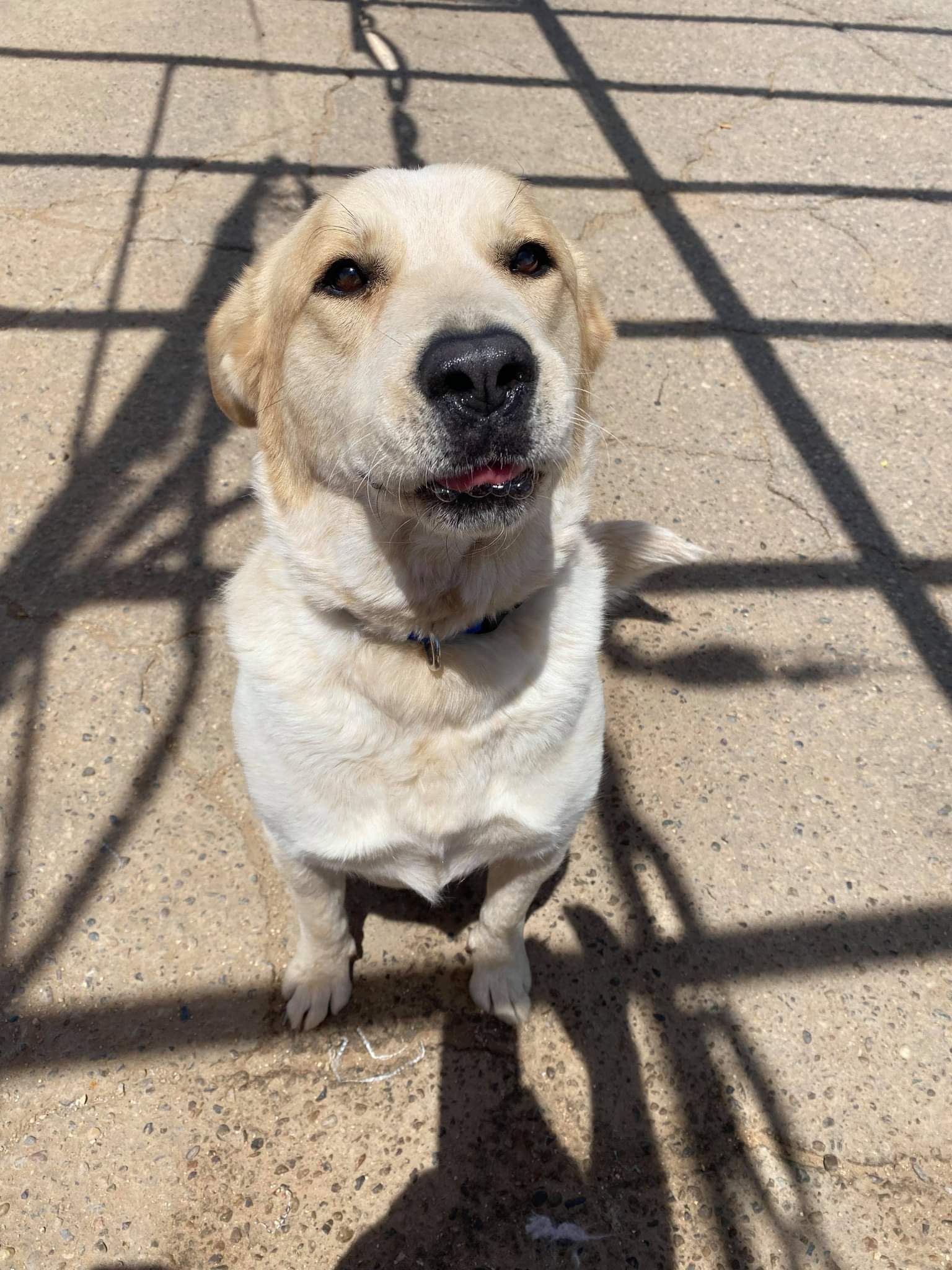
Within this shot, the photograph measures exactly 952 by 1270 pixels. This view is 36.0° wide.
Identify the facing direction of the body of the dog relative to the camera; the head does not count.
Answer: toward the camera
